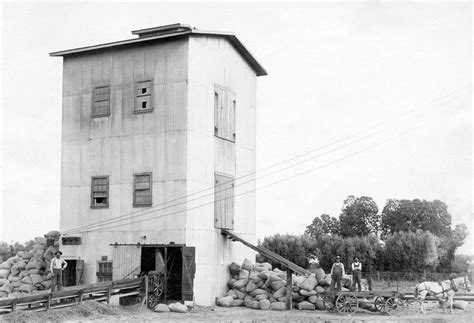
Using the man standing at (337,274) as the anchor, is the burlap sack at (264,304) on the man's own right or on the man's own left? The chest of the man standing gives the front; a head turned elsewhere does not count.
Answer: on the man's own right

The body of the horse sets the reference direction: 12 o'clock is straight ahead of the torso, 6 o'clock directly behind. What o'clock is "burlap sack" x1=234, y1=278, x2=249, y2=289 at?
The burlap sack is roughly at 6 o'clock from the horse.

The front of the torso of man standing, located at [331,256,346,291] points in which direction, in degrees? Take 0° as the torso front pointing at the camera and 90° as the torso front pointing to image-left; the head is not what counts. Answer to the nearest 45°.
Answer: approximately 0°

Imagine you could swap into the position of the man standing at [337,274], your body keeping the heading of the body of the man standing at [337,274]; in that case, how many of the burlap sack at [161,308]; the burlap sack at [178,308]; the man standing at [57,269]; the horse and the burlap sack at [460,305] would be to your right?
3

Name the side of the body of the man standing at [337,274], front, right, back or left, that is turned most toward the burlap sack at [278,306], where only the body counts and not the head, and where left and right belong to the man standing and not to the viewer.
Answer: right

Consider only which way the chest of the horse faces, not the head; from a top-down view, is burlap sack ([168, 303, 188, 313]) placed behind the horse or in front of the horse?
behind

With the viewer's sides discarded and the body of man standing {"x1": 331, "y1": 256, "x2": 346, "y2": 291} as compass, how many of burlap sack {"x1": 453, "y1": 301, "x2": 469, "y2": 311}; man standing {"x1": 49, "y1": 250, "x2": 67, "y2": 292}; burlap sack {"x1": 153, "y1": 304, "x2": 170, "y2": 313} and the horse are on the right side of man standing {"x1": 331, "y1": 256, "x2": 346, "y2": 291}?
2

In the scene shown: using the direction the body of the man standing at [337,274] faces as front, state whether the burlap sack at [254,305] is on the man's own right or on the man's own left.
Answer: on the man's own right

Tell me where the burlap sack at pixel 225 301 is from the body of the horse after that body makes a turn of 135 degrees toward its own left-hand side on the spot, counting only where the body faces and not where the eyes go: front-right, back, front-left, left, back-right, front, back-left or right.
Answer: front-left

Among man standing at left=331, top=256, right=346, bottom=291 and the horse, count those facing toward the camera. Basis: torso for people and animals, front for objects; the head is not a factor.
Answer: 1

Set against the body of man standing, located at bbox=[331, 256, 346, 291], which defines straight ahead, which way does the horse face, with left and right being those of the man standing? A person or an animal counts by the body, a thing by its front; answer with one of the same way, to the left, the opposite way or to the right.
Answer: to the left

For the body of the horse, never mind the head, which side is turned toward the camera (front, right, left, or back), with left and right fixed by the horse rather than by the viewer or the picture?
right
